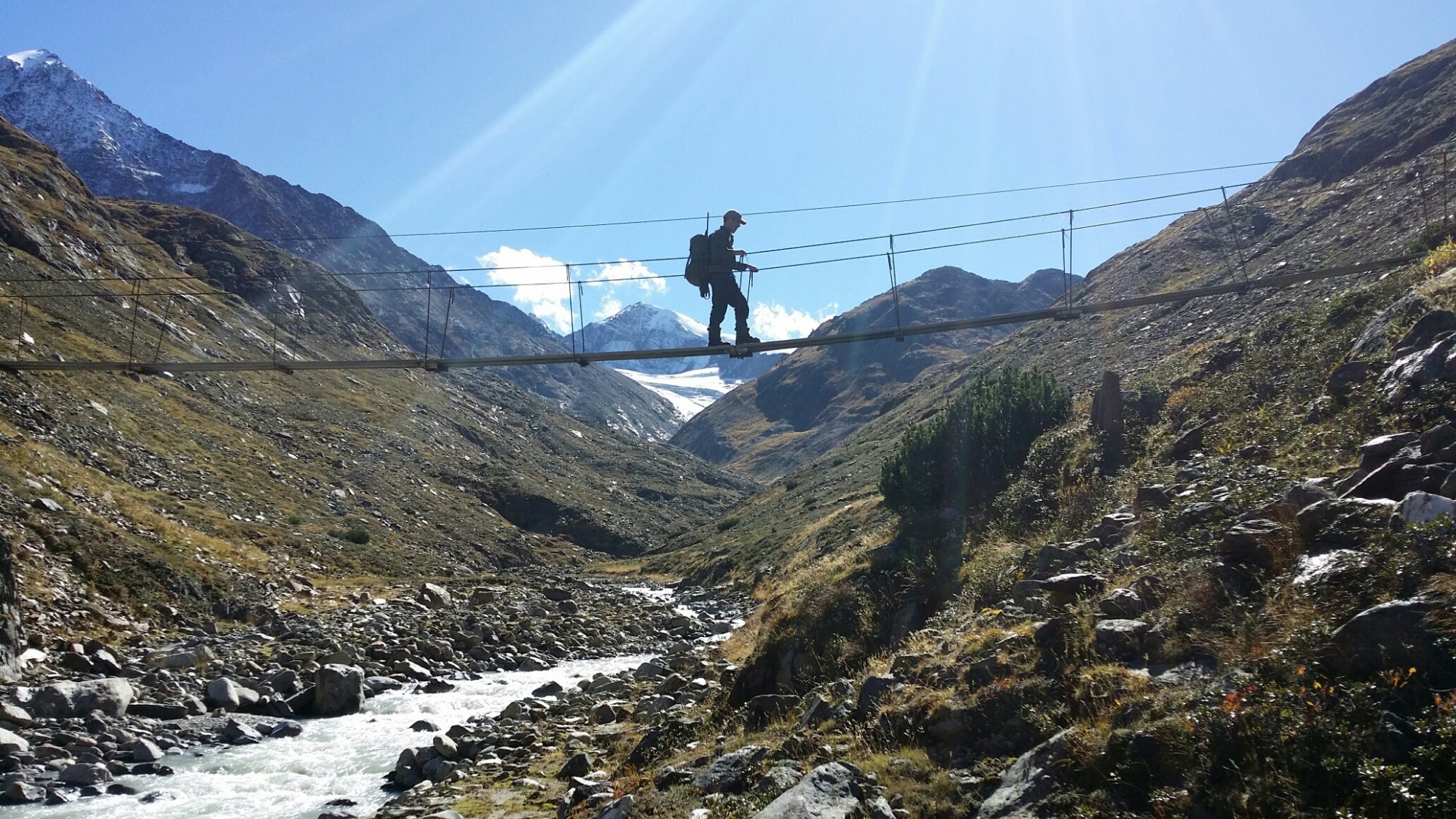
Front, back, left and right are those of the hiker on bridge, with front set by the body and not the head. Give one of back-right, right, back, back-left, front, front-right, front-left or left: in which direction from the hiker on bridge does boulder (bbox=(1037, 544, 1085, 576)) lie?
front-right

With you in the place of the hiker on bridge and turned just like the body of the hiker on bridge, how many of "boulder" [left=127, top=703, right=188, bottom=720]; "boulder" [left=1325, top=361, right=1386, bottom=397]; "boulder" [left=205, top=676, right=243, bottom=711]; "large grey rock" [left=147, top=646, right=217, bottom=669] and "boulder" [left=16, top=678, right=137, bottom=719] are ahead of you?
1

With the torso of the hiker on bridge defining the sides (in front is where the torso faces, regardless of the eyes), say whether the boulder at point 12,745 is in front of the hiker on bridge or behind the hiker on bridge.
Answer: behind

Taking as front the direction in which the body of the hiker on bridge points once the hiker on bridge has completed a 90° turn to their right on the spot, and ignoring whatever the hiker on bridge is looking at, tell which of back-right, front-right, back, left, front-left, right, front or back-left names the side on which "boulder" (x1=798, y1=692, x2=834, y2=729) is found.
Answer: front

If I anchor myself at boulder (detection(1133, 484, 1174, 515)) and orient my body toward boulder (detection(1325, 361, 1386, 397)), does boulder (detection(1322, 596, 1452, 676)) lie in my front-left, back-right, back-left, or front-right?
back-right

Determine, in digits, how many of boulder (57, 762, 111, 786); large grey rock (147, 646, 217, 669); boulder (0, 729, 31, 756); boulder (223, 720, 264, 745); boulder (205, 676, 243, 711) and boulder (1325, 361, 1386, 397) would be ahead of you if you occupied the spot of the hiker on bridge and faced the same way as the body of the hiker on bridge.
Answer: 1

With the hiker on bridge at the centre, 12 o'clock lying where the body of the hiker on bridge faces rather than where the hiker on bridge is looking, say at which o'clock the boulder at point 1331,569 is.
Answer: The boulder is roughly at 2 o'clock from the hiker on bridge.

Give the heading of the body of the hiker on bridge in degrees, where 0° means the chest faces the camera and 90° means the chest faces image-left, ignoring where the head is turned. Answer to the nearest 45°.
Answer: approximately 270°

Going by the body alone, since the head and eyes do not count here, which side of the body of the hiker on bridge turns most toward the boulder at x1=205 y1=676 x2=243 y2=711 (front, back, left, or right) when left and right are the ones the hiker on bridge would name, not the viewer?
back

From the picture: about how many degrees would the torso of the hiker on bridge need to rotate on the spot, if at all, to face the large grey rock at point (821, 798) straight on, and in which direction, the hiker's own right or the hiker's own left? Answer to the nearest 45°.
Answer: approximately 90° to the hiker's own right

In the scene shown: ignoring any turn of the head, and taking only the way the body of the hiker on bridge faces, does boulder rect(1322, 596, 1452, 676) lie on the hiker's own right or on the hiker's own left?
on the hiker's own right
